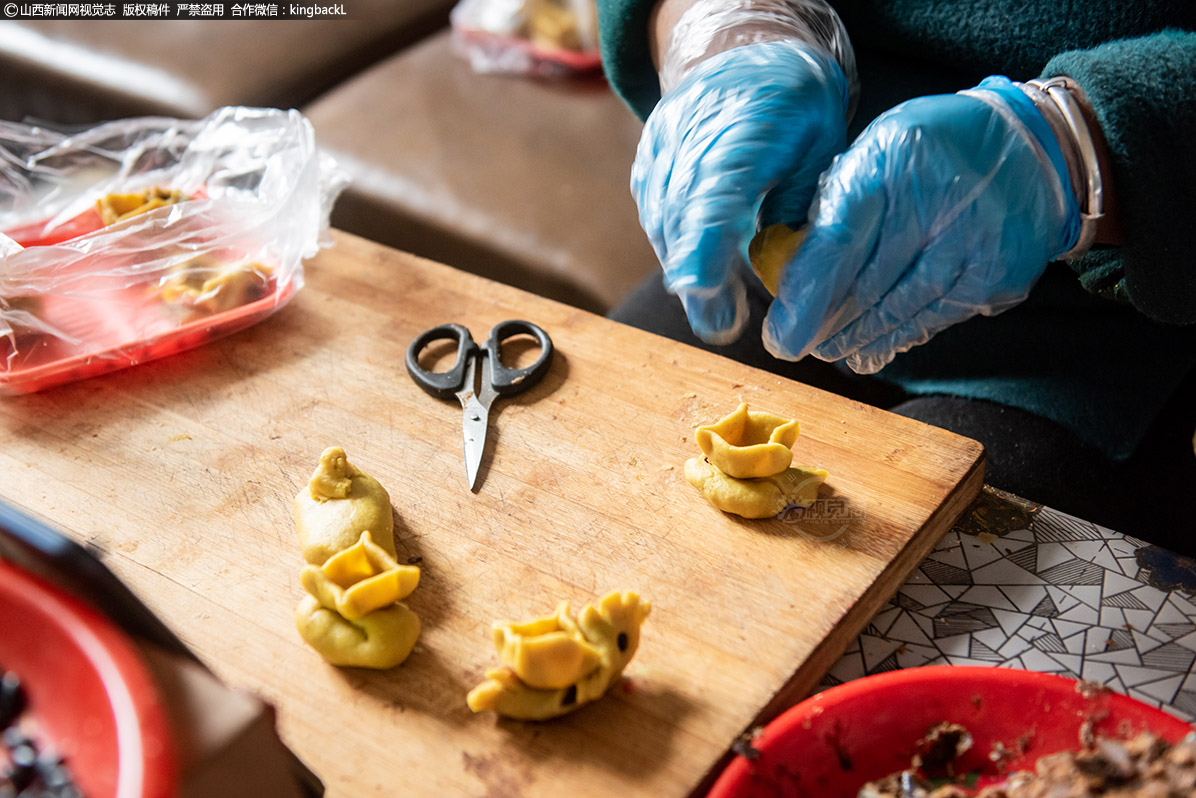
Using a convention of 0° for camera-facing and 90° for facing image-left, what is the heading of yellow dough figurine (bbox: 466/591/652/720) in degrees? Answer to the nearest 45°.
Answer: approximately 270°

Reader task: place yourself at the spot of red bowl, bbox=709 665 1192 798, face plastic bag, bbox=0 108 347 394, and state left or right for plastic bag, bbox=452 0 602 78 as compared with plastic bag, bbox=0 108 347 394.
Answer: right

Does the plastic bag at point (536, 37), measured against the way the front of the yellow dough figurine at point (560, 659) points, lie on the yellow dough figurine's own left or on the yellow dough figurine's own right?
on the yellow dough figurine's own left

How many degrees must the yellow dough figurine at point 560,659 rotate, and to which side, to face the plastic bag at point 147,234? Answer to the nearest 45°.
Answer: approximately 135° to its left
